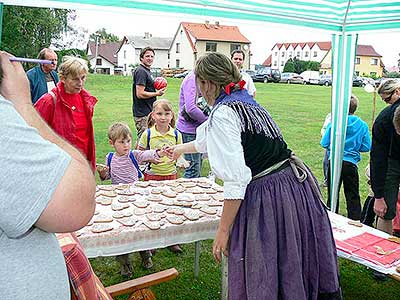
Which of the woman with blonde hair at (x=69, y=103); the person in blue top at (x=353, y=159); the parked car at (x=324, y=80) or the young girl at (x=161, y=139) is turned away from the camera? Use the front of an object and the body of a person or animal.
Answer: the person in blue top

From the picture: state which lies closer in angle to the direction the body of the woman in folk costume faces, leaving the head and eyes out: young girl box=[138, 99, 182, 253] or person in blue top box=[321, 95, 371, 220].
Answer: the young girl

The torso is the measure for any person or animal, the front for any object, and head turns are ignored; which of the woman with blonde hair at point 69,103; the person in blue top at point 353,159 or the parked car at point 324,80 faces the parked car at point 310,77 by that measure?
the person in blue top

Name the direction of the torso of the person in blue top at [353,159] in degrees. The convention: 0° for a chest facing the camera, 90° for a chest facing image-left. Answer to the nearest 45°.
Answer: approximately 180°

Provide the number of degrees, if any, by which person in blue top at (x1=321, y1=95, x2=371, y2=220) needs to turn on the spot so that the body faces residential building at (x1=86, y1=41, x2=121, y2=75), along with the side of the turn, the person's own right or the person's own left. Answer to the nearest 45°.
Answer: approximately 45° to the person's own left

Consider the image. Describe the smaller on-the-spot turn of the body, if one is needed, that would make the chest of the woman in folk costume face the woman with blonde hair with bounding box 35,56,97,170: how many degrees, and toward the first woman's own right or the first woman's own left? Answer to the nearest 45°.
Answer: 0° — they already face them

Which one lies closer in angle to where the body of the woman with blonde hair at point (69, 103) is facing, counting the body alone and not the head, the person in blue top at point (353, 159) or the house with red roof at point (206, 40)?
the person in blue top

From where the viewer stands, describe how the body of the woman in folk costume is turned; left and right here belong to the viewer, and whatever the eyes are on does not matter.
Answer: facing away from the viewer and to the left of the viewer

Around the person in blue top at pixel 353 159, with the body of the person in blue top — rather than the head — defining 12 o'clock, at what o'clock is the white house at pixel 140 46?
The white house is roughly at 11 o'clock from the person in blue top.
